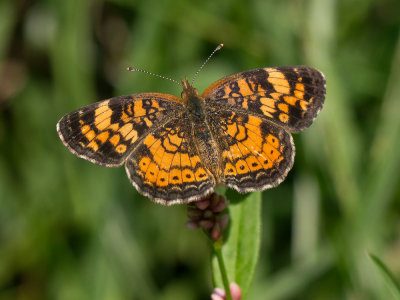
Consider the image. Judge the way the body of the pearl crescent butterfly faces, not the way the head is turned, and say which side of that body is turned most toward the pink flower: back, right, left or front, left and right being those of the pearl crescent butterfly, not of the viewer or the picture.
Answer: back

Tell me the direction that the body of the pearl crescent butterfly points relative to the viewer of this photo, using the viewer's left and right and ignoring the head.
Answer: facing away from the viewer

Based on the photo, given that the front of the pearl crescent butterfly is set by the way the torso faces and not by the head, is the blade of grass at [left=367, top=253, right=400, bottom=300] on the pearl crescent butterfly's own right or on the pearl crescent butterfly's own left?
on the pearl crescent butterfly's own right

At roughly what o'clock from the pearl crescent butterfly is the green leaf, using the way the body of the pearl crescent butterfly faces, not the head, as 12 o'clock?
The green leaf is roughly at 5 o'clock from the pearl crescent butterfly.
